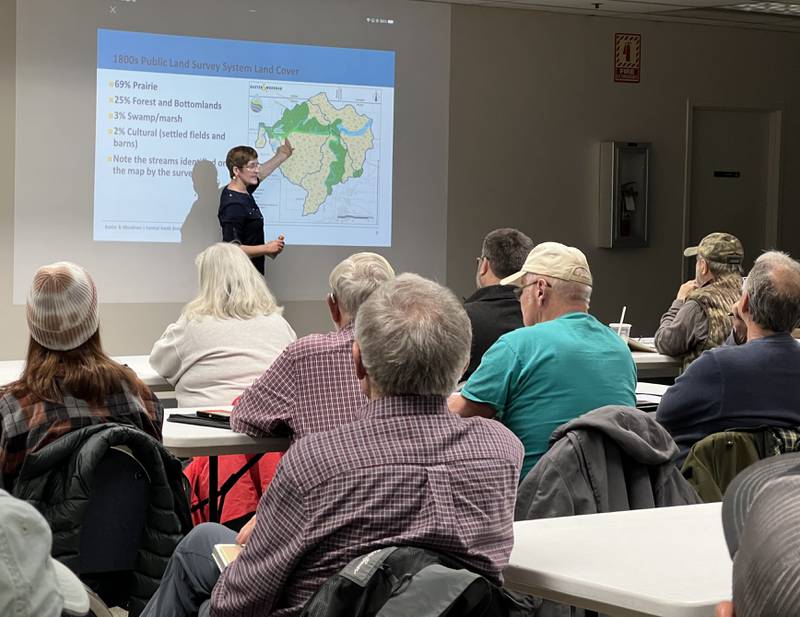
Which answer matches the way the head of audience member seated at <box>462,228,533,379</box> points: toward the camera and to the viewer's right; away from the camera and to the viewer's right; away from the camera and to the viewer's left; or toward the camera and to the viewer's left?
away from the camera and to the viewer's left

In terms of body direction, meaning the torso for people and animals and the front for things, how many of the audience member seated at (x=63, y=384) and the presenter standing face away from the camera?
1

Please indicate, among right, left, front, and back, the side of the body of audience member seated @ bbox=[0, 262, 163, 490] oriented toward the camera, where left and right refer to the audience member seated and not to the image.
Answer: back

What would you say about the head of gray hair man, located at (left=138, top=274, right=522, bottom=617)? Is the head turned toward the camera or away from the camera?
away from the camera

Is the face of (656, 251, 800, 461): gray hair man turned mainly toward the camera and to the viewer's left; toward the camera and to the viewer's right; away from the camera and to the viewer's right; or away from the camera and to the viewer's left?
away from the camera and to the viewer's left

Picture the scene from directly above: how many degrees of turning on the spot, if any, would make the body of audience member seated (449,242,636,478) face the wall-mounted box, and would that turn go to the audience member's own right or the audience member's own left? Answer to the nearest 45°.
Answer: approximately 45° to the audience member's own right

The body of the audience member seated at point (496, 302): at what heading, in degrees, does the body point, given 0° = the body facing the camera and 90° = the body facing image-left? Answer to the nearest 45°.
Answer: approximately 135°

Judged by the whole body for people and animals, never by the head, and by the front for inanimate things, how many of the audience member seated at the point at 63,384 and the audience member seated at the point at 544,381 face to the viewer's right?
0

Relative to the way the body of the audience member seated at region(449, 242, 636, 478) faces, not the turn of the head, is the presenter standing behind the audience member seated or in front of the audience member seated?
in front

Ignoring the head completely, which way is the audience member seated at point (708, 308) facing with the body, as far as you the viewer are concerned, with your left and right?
facing away from the viewer and to the left of the viewer
